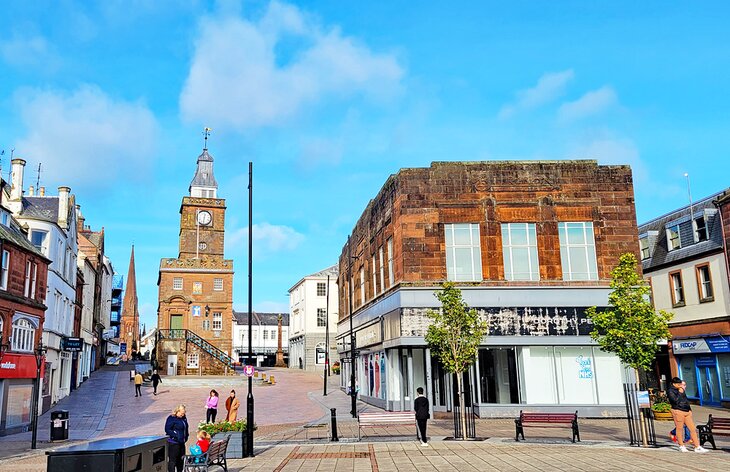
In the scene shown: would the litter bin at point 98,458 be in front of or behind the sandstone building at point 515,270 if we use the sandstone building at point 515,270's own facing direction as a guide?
in front

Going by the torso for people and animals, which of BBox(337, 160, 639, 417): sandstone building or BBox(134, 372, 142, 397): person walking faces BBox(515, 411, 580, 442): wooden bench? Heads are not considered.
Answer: the sandstone building

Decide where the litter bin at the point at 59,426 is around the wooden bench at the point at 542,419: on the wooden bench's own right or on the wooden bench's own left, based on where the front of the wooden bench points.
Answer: on the wooden bench's own right

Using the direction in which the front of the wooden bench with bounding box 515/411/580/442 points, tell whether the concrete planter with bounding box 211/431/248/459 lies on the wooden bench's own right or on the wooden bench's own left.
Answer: on the wooden bench's own right

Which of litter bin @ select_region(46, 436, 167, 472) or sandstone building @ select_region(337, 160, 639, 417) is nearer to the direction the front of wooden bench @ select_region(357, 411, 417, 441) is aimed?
the litter bin

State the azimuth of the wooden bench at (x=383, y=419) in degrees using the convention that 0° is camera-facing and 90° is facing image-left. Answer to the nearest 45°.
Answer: approximately 0°
